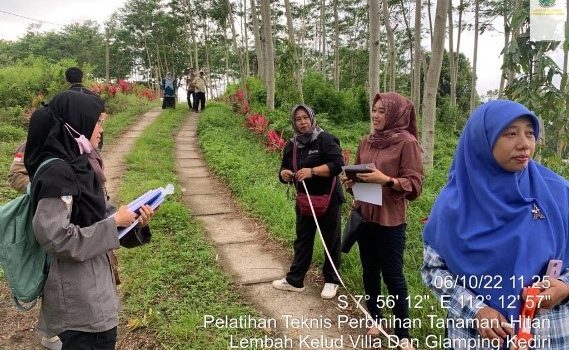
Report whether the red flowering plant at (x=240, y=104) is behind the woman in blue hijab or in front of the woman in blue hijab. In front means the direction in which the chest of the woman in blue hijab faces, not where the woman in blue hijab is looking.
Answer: behind

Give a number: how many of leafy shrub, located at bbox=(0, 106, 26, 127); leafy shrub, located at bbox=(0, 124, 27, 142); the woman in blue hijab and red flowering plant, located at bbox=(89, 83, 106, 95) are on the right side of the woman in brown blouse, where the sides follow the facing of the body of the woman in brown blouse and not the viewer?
3

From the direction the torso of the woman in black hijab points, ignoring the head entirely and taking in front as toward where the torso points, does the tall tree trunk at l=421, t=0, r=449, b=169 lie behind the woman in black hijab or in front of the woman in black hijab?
in front

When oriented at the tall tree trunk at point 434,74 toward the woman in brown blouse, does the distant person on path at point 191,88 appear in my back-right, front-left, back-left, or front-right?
back-right

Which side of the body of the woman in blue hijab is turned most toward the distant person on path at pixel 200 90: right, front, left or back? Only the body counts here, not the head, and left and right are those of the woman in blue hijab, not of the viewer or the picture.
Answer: back

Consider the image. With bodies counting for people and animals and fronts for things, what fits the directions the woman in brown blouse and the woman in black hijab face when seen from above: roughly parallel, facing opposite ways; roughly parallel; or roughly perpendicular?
roughly parallel, facing opposite ways

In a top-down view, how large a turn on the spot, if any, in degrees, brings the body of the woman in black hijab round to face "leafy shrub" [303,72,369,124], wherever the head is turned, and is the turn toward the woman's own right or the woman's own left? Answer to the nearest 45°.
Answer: approximately 45° to the woman's own left

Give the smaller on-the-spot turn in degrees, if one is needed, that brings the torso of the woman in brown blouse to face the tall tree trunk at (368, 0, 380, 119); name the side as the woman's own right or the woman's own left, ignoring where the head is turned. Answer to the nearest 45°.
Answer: approximately 135° to the woman's own right

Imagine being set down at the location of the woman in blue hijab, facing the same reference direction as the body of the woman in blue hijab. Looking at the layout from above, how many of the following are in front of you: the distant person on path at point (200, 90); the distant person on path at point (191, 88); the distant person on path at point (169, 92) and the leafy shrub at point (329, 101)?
0

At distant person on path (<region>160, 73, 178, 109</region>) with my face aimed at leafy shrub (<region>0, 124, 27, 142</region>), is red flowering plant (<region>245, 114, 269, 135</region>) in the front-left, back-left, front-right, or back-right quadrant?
front-left

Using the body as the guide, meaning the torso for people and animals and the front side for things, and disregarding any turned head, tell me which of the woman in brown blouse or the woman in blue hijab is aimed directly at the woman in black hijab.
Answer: the woman in brown blouse

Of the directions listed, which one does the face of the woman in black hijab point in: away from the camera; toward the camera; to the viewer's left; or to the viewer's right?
to the viewer's right

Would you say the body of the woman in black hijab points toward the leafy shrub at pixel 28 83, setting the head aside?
no
